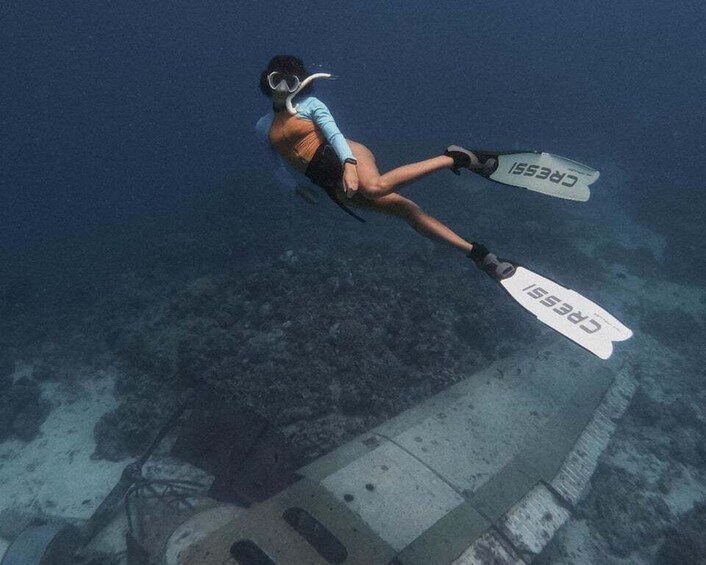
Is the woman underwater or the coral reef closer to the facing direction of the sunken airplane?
the coral reef
